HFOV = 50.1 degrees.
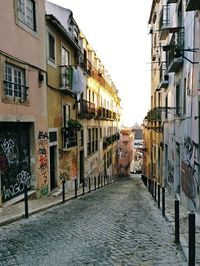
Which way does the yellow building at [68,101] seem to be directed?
to the viewer's right

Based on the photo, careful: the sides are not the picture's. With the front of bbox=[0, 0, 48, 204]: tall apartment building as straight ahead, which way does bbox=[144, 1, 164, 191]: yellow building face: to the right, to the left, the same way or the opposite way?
the opposite way

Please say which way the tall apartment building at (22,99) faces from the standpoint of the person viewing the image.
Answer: facing the viewer and to the right of the viewer

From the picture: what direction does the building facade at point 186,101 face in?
to the viewer's left

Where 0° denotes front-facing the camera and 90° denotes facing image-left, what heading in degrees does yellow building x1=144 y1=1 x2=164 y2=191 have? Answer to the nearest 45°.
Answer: approximately 90°

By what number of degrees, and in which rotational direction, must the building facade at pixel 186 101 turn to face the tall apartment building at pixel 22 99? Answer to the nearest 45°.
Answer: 0° — it already faces it

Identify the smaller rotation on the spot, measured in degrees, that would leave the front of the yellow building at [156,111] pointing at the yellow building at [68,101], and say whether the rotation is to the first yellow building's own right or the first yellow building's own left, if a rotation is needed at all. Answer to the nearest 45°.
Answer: approximately 45° to the first yellow building's own left

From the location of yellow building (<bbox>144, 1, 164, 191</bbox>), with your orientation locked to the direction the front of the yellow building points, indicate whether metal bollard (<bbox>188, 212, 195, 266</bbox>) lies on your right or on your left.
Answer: on your left

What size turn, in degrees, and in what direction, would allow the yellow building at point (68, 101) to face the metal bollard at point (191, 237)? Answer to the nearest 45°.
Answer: approximately 90° to its right

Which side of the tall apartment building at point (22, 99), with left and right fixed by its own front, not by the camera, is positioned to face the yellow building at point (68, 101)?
left

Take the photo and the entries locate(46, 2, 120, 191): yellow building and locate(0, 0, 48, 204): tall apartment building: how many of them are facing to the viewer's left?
0

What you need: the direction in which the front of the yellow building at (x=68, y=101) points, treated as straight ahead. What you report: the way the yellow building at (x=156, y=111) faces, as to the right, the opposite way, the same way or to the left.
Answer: the opposite way
